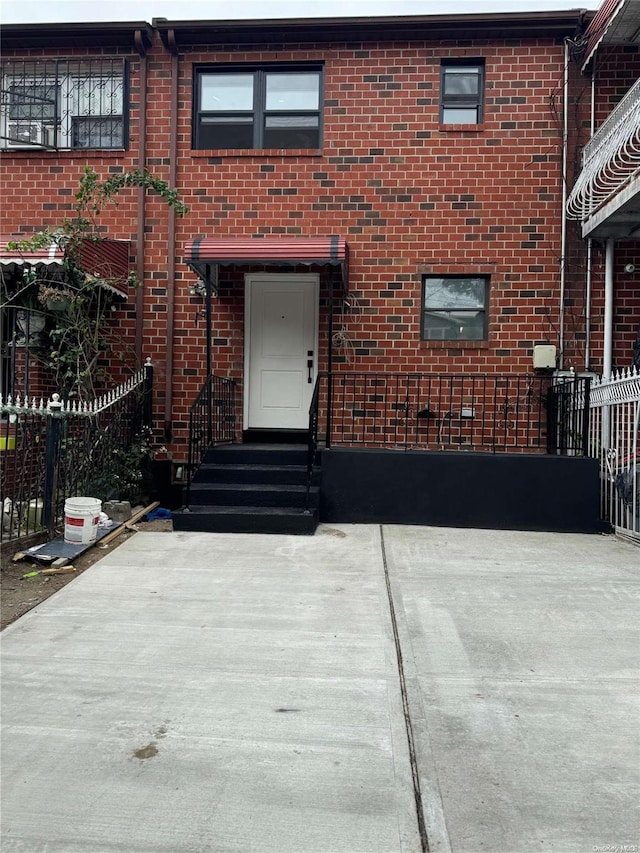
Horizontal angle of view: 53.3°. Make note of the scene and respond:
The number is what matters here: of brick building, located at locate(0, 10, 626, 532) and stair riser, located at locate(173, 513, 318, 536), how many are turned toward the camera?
2

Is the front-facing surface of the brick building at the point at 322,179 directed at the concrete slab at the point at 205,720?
yes

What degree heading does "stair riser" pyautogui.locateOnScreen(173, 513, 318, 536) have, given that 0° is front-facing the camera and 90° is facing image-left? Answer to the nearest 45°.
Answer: approximately 0°

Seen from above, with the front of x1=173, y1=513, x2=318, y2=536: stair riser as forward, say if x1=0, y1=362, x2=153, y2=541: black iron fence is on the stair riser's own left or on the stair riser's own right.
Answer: on the stair riser's own right

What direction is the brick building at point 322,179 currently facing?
toward the camera

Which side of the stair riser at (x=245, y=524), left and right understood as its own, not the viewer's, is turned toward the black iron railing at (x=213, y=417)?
back

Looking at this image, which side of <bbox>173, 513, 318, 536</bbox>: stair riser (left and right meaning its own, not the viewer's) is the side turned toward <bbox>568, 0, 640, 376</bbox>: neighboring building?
left

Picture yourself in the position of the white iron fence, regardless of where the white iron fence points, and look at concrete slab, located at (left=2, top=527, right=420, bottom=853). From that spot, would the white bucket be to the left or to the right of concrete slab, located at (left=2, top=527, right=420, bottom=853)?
right

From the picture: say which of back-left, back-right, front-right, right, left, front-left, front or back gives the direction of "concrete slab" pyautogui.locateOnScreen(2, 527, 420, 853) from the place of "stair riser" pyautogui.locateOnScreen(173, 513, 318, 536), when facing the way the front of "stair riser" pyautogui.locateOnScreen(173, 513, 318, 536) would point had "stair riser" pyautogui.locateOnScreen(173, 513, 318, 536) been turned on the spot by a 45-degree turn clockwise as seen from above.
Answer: front-left

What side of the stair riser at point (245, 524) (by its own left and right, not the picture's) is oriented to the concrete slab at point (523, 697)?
front

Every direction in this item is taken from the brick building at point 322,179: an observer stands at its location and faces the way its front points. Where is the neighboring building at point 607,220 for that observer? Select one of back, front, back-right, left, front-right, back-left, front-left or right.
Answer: left

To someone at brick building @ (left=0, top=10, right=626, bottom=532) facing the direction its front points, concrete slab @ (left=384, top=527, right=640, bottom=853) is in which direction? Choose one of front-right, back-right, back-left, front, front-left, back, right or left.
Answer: front
